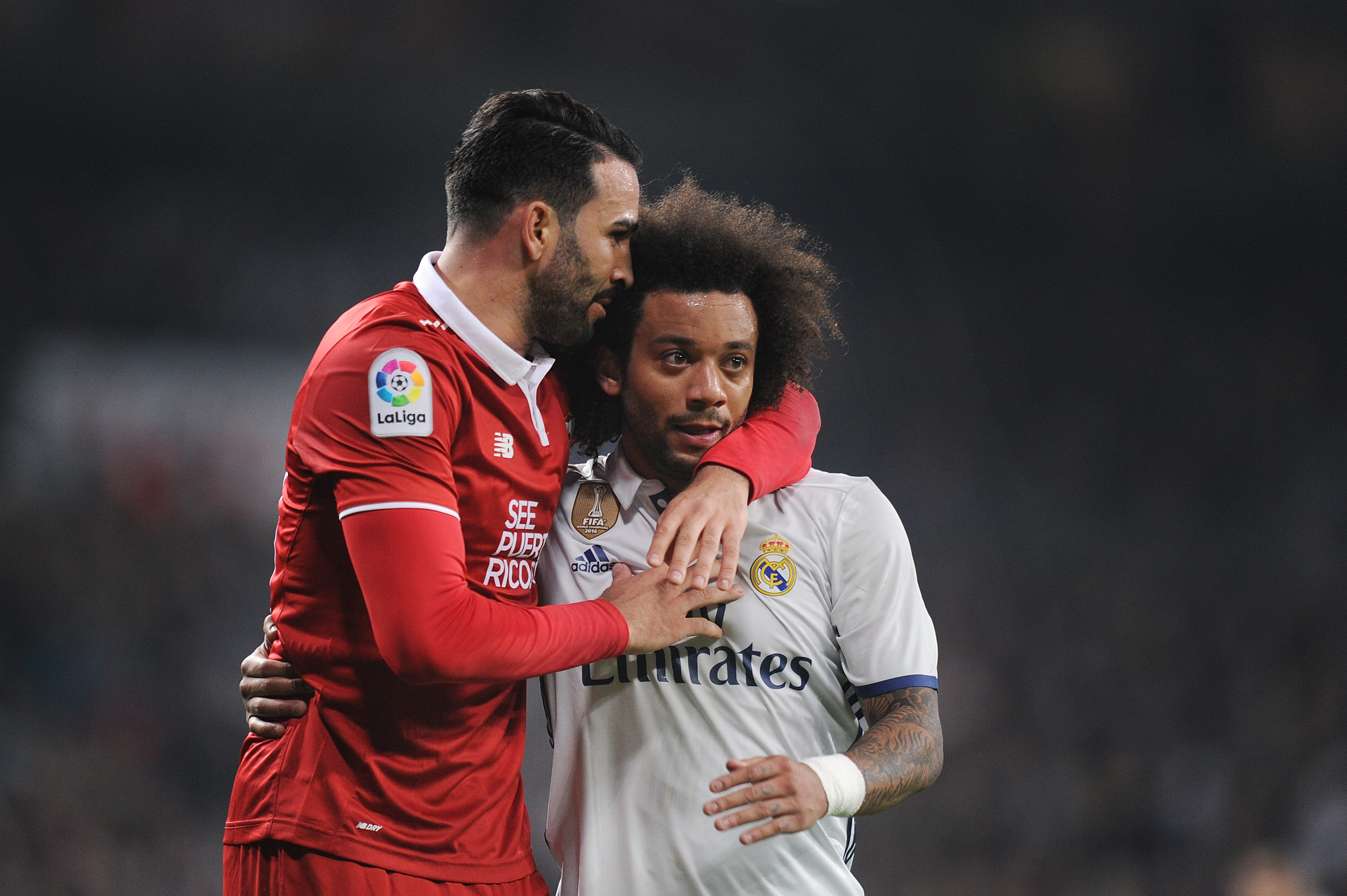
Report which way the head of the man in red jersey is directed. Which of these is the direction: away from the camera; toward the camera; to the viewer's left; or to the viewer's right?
to the viewer's right

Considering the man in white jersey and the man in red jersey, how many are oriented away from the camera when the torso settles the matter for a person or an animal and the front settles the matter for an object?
0

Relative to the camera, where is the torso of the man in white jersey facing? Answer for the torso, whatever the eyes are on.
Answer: toward the camera
